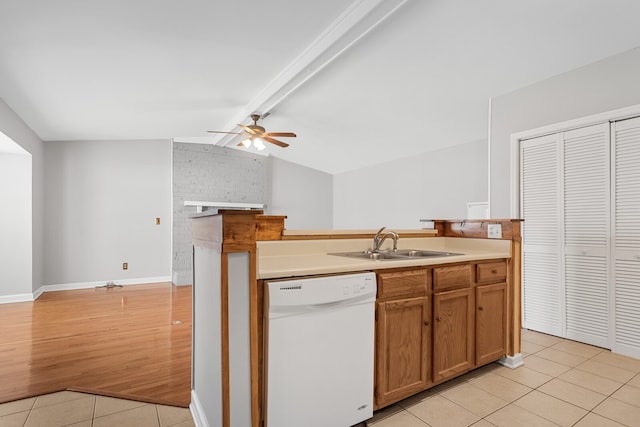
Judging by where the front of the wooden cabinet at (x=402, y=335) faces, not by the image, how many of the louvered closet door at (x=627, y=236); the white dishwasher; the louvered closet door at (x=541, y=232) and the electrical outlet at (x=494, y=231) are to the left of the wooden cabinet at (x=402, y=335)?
3

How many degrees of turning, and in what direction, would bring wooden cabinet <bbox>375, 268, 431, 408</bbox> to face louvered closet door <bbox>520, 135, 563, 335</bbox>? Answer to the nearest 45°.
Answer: approximately 90° to its left

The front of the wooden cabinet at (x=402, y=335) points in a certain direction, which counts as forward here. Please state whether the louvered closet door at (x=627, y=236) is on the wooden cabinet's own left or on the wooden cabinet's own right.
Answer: on the wooden cabinet's own left

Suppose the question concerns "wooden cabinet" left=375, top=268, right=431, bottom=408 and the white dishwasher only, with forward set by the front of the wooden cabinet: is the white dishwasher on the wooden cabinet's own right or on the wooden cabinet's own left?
on the wooden cabinet's own right

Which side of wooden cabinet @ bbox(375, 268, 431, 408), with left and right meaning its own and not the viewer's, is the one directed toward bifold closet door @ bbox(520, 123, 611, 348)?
left

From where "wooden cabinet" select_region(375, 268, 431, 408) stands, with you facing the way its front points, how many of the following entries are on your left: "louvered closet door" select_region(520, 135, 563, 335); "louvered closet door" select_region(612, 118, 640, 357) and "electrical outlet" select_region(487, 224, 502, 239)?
3

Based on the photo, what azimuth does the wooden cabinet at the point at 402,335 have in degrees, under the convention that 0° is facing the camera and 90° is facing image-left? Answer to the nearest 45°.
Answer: approximately 315°

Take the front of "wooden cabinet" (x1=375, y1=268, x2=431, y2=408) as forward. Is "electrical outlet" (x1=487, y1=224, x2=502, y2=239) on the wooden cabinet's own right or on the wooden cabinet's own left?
on the wooden cabinet's own left
